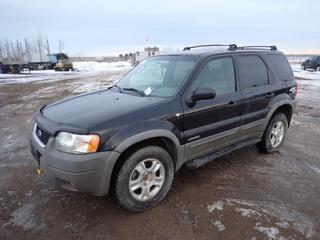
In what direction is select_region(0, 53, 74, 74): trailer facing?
to the viewer's right

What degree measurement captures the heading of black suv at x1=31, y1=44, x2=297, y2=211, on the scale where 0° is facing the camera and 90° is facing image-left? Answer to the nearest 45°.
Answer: approximately 45°

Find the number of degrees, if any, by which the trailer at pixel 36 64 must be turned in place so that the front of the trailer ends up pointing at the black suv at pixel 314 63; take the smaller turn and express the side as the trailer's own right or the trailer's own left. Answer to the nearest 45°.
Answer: approximately 45° to the trailer's own right

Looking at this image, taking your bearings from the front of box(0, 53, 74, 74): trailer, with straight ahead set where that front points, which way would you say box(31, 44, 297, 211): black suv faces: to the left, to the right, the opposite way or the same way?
the opposite way

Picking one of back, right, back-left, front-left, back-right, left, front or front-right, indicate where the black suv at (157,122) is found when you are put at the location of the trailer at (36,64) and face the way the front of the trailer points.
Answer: right

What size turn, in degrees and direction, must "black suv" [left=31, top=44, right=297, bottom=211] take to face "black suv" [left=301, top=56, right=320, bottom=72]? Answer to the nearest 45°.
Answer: approximately 180°

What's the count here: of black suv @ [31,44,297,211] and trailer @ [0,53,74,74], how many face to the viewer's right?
1
